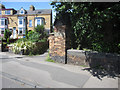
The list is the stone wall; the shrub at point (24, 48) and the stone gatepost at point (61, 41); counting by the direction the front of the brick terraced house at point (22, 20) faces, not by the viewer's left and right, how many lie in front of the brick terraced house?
3

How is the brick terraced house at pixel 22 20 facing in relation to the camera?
toward the camera

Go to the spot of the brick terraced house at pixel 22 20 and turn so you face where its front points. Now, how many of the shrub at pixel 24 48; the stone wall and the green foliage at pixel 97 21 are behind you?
0

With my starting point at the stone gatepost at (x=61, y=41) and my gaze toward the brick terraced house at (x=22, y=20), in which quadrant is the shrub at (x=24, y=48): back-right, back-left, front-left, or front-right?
front-left

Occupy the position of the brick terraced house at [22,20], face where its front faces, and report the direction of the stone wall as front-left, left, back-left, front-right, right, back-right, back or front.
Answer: front

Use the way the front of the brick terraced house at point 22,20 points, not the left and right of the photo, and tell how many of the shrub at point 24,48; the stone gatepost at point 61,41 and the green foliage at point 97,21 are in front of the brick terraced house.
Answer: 3

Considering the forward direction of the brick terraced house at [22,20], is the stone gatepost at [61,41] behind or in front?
in front

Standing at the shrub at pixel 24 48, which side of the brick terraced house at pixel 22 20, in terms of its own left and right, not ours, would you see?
front

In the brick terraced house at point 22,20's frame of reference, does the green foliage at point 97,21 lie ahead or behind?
ahead
